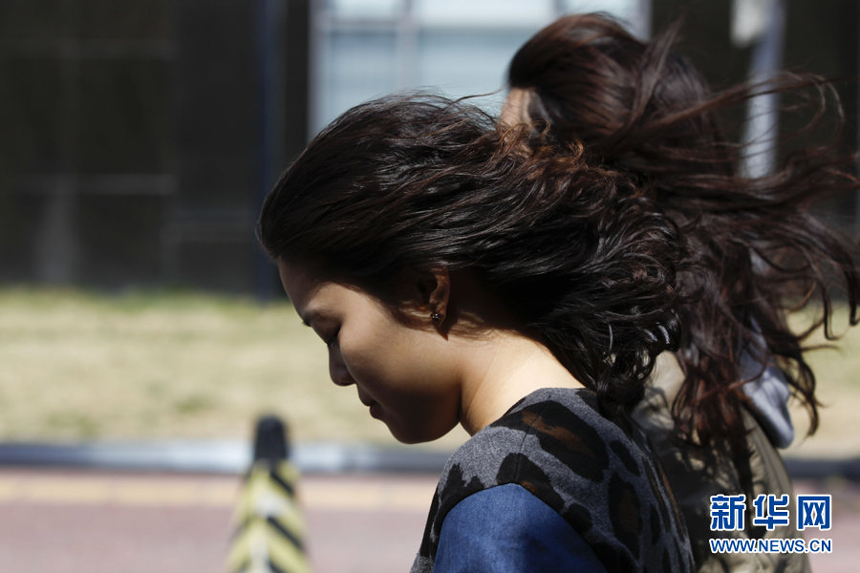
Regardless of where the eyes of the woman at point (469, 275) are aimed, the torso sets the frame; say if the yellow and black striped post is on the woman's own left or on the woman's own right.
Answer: on the woman's own right

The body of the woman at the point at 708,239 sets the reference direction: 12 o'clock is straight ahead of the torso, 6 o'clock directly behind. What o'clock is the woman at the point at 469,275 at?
the woman at the point at 469,275 is roughly at 10 o'clock from the woman at the point at 708,239.

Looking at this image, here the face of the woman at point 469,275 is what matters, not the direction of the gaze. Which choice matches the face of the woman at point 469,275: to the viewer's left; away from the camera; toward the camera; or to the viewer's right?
to the viewer's left

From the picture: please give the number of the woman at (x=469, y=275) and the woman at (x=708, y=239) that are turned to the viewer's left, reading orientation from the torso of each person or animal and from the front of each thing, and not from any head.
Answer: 2

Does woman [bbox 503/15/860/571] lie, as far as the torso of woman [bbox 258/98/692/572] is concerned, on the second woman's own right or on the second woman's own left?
on the second woman's own right

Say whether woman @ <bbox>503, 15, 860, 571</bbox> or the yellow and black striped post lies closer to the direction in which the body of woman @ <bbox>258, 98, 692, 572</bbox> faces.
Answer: the yellow and black striped post

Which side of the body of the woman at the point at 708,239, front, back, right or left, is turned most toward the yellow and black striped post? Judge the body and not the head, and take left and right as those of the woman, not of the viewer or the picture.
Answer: front

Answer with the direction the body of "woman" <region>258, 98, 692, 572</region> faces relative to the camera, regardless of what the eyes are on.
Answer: to the viewer's left

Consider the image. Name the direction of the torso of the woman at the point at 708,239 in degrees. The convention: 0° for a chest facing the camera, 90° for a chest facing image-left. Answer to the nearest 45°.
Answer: approximately 90°
